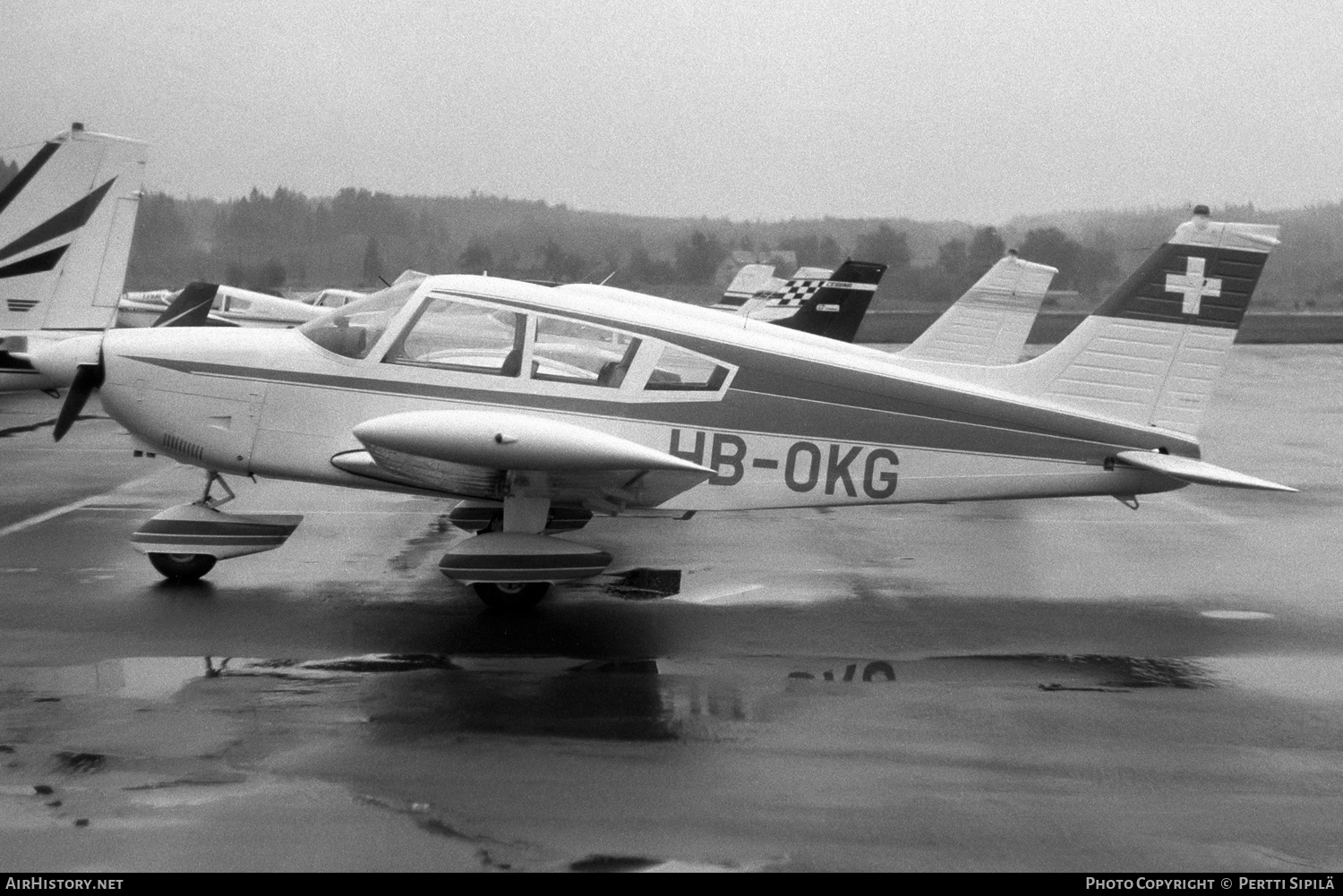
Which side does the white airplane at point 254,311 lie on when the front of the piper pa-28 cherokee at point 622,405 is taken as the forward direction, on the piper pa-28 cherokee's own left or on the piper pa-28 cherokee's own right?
on the piper pa-28 cherokee's own right

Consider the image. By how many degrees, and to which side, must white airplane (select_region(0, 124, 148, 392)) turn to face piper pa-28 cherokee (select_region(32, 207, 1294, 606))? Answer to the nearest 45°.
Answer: approximately 135° to its left

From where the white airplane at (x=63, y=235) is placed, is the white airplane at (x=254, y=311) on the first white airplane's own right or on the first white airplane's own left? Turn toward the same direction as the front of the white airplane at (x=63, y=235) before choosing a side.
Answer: on the first white airplane's own right

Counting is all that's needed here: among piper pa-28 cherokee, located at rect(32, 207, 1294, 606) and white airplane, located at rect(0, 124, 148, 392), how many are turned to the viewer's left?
2

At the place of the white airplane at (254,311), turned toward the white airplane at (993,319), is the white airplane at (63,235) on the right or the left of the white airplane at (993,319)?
right

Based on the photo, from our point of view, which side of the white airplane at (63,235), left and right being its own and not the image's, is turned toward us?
left

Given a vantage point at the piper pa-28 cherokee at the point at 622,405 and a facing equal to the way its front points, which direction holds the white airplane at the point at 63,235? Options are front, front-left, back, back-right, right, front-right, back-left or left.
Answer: front-right

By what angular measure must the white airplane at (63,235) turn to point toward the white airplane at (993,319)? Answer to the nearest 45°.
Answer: approximately 180°

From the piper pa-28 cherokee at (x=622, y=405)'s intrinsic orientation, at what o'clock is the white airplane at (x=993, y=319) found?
The white airplane is roughly at 4 o'clock from the piper pa-28 cherokee.

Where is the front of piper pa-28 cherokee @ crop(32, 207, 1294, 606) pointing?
to the viewer's left
